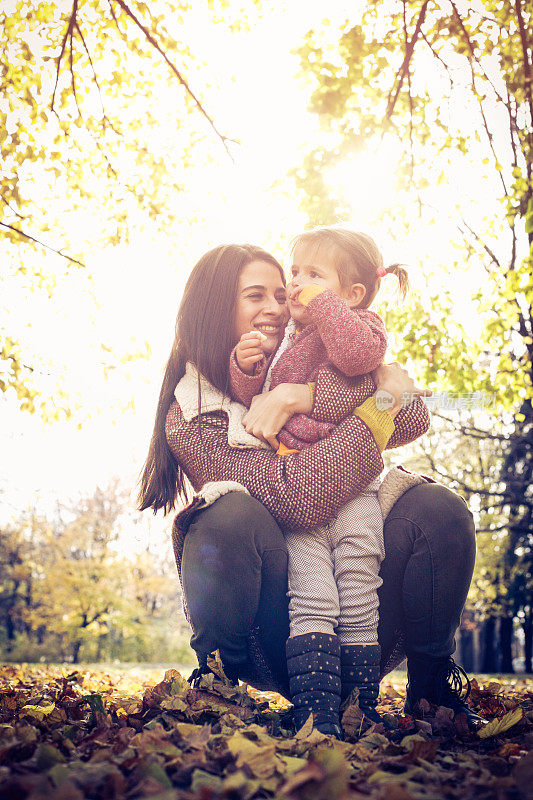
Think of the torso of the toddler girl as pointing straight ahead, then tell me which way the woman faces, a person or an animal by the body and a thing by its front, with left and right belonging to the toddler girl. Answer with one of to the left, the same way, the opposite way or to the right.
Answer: to the left

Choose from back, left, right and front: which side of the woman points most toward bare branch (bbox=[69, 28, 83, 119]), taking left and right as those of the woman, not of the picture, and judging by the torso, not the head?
back

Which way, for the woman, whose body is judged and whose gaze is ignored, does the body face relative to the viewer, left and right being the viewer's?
facing the viewer and to the right of the viewer

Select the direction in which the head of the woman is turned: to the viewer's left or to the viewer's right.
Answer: to the viewer's right

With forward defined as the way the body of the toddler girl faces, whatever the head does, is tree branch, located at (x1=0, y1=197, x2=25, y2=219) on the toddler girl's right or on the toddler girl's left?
on the toddler girl's right

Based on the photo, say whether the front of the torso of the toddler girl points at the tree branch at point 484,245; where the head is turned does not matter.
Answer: no

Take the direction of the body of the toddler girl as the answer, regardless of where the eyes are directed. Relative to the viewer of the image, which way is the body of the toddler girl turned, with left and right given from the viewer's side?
facing the viewer and to the left of the viewer
